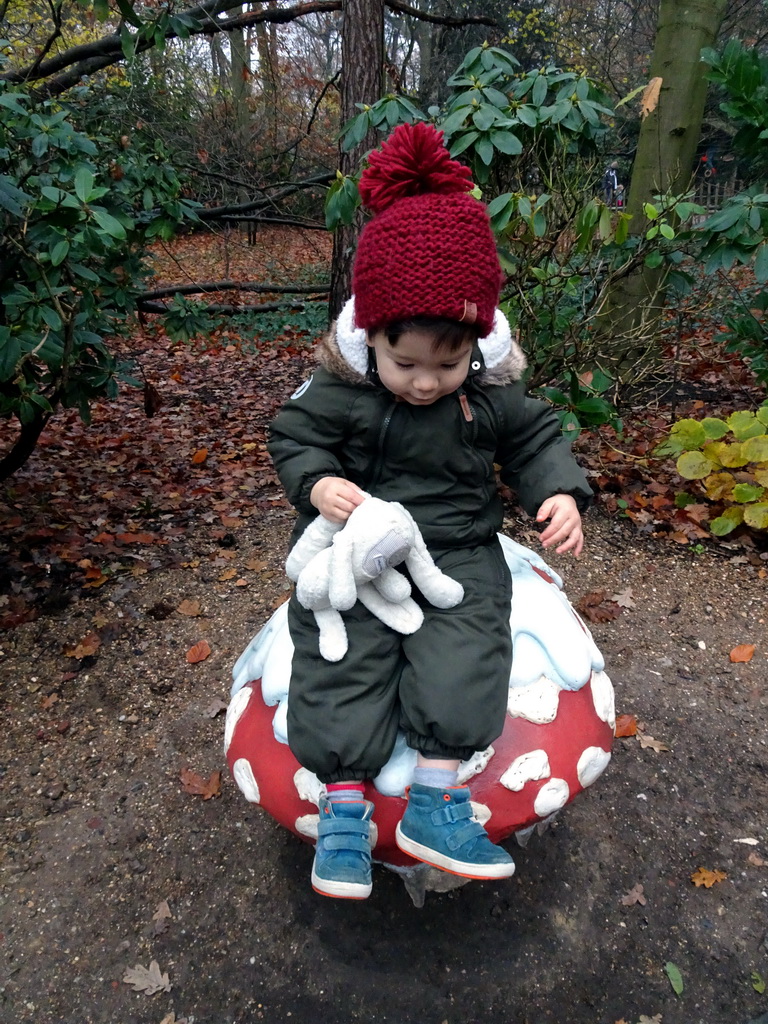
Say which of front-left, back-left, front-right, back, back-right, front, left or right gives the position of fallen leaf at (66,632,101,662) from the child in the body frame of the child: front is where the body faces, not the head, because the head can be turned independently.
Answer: back-right

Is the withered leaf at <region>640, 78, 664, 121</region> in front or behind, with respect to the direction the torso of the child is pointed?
behind

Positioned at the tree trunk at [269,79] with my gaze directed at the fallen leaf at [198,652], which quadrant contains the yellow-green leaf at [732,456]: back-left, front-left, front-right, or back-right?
front-left

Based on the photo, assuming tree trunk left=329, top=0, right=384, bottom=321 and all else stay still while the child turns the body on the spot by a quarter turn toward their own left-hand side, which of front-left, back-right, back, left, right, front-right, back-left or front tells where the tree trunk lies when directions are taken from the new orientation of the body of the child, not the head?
left

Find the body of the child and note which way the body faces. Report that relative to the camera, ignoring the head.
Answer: toward the camera

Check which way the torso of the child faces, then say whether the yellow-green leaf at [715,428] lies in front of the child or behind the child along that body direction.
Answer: behind

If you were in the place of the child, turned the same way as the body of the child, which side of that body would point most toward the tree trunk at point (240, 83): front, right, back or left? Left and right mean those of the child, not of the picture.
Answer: back

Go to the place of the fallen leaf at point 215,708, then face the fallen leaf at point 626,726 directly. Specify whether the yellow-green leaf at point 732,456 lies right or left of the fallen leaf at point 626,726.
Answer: left

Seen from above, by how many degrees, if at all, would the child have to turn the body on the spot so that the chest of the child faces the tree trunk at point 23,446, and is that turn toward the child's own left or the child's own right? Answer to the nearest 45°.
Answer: approximately 135° to the child's own right
